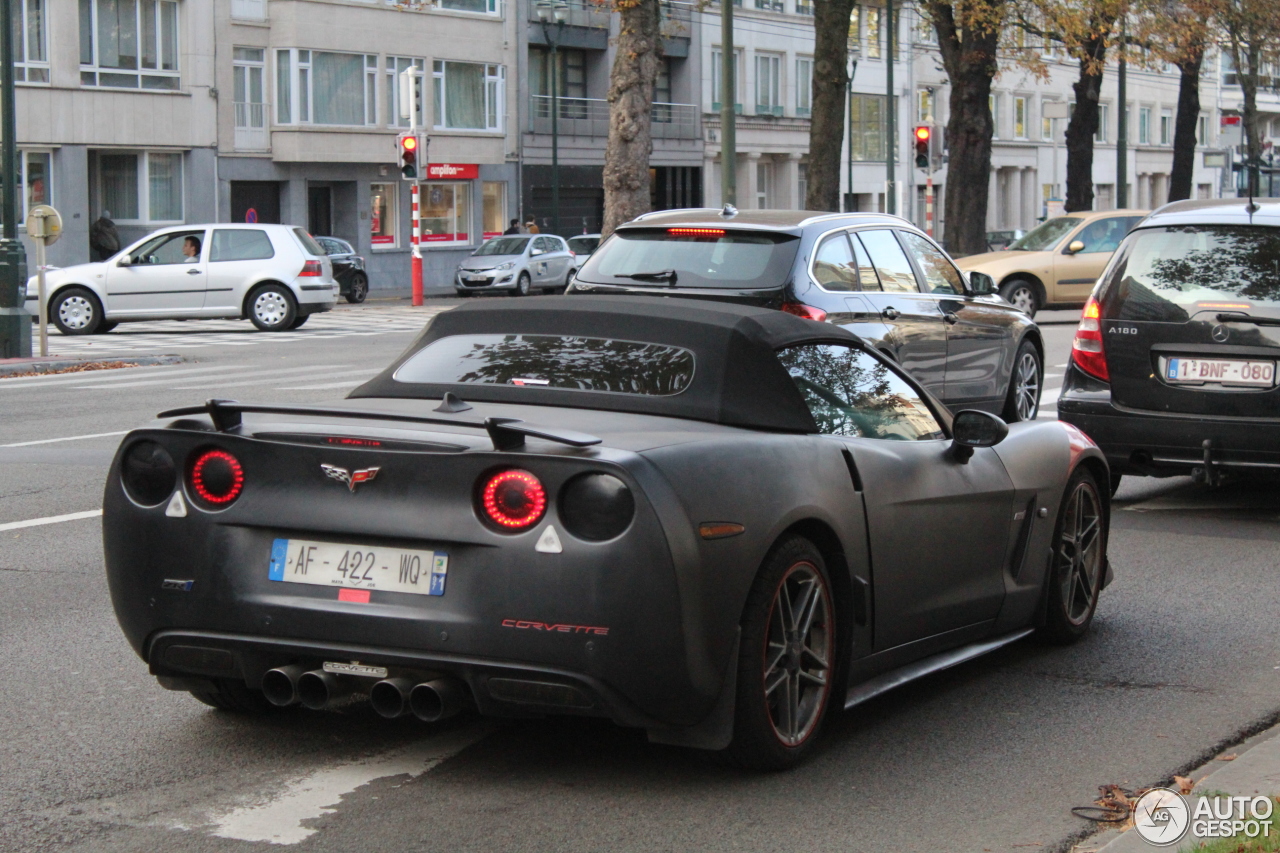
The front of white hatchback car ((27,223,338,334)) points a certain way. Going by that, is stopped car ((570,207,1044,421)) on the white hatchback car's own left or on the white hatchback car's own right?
on the white hatchback car's own left

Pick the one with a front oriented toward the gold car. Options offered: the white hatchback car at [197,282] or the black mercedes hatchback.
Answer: the black mercedes hatchback

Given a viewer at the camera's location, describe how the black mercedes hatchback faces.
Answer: facing away from the viewer

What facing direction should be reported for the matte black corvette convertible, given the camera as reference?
facing away from the viewer and to the right of the viewer

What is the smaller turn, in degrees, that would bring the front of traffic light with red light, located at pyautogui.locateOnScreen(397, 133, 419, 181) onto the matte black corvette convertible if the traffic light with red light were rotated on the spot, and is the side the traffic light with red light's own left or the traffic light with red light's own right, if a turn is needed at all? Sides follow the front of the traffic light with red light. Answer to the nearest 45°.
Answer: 0° — it already faces it

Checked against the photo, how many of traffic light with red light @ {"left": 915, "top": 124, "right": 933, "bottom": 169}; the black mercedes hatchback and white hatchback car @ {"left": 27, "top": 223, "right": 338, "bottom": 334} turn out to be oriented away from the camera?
1

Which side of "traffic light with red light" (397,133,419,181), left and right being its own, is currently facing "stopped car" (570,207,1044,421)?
front

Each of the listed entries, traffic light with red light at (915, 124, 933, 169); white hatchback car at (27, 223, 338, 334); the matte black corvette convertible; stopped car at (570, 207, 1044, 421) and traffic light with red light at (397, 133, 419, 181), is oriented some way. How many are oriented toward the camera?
2

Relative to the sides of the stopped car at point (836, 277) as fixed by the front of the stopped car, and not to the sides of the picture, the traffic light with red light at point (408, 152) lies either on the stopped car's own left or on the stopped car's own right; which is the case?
on the stopped car's own left

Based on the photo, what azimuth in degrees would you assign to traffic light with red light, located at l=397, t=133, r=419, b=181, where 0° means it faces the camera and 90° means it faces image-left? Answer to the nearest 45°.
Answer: approximately 0°

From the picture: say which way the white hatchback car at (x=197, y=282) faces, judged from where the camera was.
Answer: facing to the left of the viewer

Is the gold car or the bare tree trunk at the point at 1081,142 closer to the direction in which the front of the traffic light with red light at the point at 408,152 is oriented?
the gold car

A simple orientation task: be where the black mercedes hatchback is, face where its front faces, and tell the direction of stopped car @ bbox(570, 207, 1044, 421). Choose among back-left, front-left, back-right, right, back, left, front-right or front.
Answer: front-left
